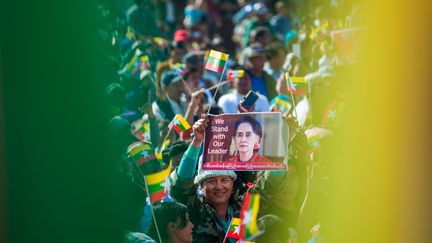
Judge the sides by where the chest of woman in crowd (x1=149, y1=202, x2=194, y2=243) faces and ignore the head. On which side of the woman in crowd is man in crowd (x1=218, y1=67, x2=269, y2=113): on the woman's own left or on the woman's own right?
on the woman's own left
